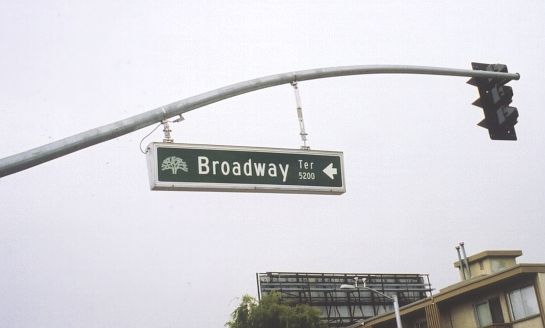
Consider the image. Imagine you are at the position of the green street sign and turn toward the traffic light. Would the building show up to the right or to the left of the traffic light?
left

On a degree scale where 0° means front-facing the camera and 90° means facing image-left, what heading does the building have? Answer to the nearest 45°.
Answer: approximately 45°

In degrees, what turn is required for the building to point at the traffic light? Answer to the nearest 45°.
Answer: approximately 45° to its left

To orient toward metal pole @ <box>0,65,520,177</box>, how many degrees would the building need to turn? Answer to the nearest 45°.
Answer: approximately 45° to its left

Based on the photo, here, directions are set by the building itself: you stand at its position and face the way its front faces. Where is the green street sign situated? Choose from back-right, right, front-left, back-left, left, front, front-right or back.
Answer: front-left
